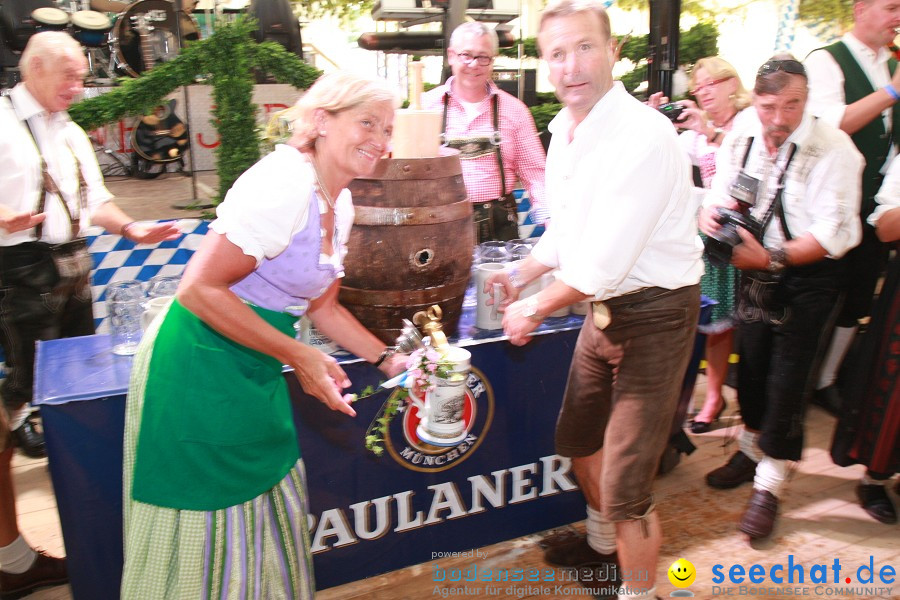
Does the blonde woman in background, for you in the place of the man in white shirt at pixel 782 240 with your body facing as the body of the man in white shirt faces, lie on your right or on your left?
on your right

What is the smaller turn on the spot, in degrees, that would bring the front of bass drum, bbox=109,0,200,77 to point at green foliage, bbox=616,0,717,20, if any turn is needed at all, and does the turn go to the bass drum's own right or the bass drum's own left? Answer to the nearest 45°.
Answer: approximately 45° to the bass drum's own left

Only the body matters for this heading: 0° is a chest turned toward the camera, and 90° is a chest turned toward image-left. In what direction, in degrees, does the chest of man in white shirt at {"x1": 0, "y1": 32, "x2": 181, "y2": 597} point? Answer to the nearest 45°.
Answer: approximately 315°
